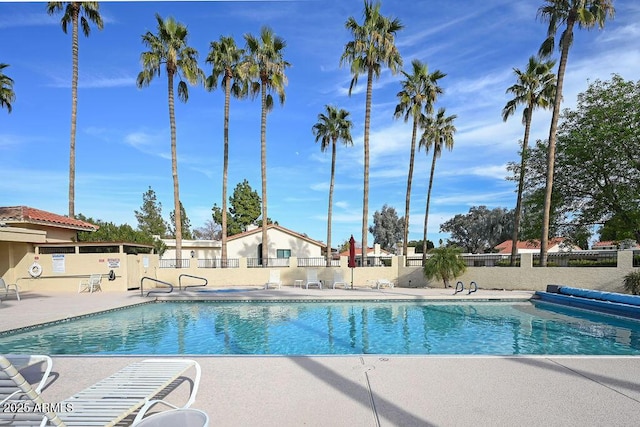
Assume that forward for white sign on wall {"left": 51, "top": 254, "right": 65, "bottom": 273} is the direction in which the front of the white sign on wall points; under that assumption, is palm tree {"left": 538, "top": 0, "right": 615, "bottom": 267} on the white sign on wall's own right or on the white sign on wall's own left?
on the white sign on wall's own left

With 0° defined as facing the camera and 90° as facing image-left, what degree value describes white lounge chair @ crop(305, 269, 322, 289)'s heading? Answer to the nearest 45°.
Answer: approximately 0°

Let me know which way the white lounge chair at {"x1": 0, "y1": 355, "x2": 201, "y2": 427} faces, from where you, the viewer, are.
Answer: facing away from the viewer and to the right of the viewer

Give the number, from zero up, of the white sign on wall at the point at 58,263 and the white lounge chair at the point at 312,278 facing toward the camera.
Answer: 2

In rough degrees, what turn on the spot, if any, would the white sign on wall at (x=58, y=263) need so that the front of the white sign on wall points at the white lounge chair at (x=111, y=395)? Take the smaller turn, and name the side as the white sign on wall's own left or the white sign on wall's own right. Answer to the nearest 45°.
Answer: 0° — it already faces it

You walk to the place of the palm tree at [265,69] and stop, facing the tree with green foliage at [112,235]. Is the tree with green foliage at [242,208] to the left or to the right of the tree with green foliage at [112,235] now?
right

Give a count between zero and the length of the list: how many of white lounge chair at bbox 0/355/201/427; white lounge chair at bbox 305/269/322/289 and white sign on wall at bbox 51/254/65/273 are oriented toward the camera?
2

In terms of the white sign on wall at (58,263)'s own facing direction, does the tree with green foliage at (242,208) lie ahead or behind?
behind

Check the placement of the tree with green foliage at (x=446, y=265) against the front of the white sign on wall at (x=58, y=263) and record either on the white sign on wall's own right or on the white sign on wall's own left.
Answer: on the white sign on wall's own left

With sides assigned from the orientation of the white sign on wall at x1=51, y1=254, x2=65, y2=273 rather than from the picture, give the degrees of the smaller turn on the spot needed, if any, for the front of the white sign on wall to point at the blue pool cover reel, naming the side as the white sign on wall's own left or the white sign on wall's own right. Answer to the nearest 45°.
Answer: approximately 45° to the white sign on wall's own left

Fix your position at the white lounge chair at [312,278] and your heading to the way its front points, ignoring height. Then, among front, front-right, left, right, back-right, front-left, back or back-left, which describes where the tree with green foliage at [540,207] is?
left

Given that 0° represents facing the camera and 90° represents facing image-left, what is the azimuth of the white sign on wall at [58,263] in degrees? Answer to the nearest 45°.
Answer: approximately 0°
